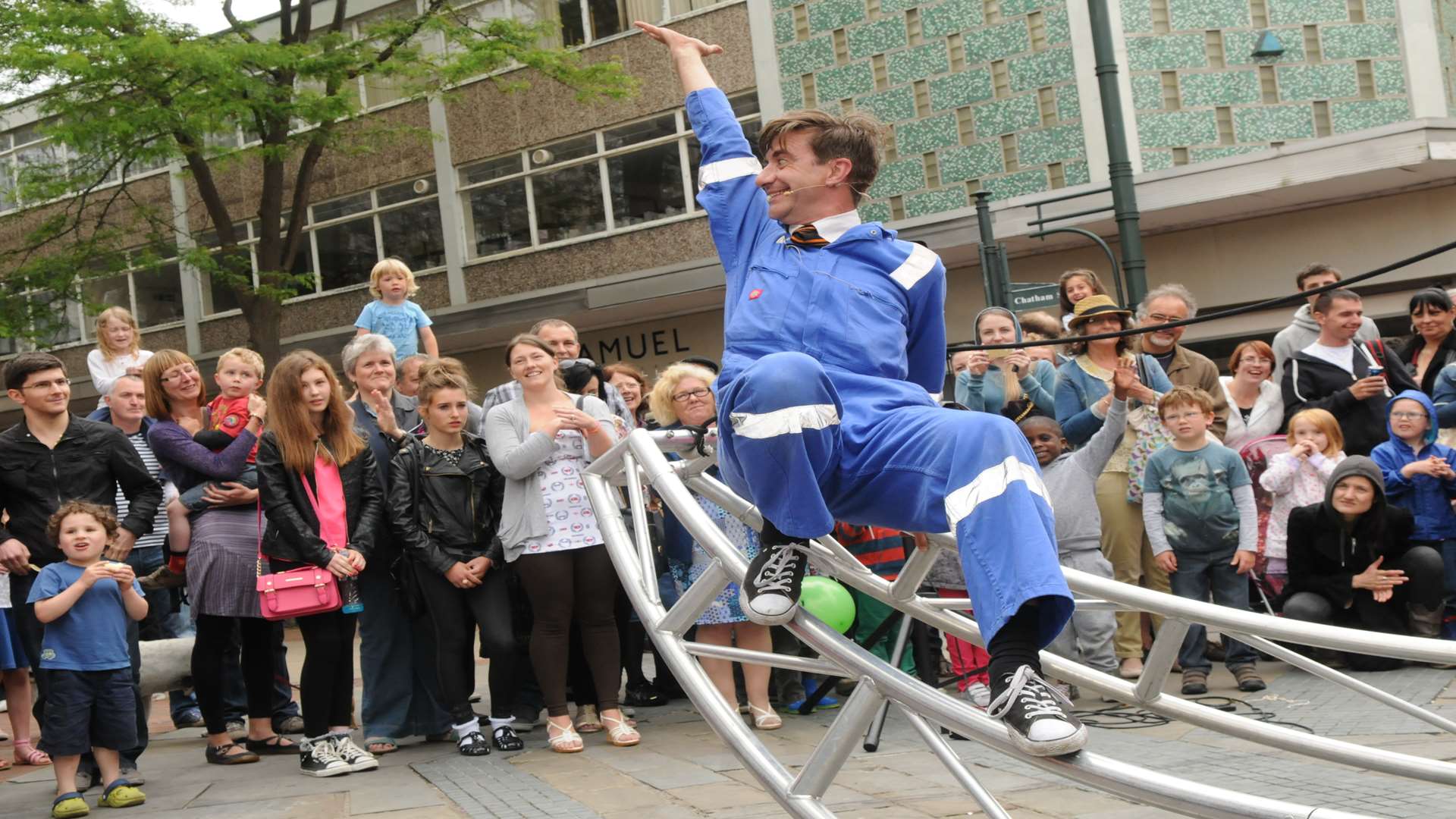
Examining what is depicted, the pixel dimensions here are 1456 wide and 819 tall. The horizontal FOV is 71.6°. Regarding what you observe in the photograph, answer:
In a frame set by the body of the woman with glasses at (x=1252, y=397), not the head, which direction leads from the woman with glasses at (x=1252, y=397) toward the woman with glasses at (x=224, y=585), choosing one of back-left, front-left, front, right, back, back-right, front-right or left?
front-right

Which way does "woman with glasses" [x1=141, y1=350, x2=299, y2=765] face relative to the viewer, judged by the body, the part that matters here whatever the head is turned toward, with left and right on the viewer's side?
facing the viewer and to the right of the viewer

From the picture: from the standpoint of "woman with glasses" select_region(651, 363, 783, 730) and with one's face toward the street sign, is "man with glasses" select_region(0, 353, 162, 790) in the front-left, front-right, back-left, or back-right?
back-left

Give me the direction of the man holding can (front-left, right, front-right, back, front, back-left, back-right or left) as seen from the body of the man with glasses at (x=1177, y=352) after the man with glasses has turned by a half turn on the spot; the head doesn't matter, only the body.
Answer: front-right

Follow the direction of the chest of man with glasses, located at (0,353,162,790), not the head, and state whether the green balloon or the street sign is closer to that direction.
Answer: the green balloon

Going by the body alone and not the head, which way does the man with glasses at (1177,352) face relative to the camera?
toward the camera

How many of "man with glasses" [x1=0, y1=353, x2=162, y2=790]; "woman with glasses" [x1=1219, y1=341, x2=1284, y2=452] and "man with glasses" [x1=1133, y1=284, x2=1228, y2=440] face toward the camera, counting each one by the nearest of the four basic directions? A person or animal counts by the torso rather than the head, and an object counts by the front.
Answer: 3

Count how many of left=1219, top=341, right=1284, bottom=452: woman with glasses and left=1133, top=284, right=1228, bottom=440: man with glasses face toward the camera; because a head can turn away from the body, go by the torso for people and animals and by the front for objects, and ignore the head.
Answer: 2

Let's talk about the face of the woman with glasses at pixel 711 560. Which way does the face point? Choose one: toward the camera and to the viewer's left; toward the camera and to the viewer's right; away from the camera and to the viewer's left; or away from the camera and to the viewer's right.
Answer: toward the camera and to the viewer's right

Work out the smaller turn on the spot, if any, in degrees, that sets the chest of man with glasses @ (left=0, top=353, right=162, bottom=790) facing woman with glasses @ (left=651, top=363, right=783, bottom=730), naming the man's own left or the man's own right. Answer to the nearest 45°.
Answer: approximately 90° to the man's own left

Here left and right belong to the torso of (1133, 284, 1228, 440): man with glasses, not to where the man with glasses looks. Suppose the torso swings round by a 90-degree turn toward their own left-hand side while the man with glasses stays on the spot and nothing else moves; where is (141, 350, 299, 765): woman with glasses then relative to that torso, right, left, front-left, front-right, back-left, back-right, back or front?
back-right

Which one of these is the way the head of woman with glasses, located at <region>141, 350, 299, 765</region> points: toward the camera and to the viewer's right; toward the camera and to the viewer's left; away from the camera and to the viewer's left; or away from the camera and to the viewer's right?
toward the camera and to the viewer's right

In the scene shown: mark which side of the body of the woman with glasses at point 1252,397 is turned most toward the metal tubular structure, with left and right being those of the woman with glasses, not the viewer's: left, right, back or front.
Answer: front

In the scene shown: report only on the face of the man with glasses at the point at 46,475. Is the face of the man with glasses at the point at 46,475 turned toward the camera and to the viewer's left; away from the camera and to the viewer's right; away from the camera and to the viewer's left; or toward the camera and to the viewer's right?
toward the camera and to the viewer's right

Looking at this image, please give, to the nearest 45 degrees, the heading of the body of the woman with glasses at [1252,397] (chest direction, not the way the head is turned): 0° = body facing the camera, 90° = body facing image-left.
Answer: approximately 0°

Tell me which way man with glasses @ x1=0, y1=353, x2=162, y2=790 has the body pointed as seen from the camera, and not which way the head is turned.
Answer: toward the camera
